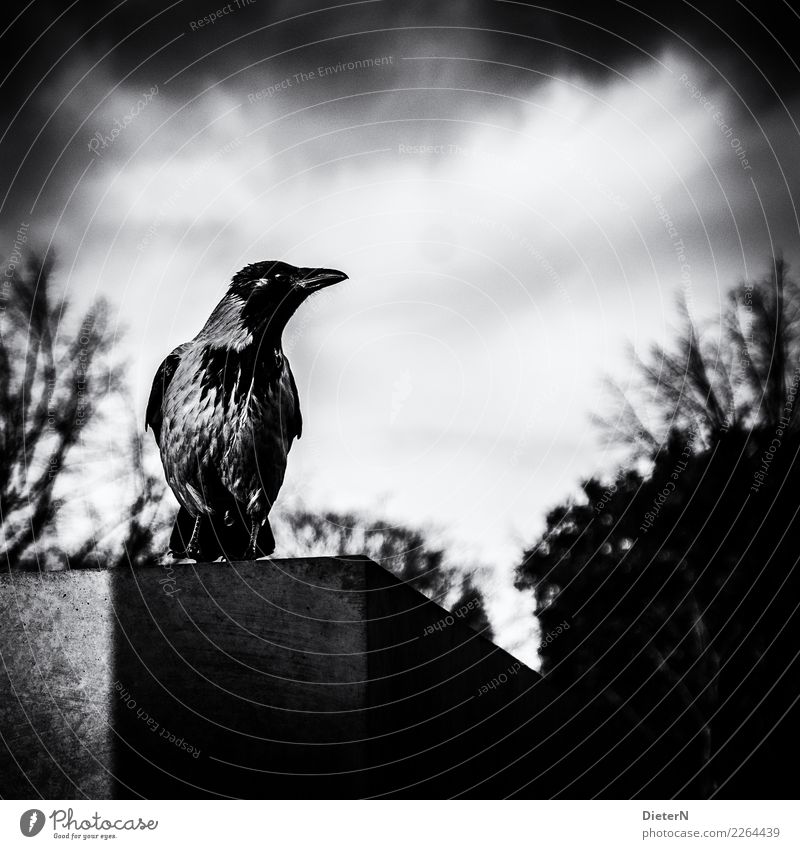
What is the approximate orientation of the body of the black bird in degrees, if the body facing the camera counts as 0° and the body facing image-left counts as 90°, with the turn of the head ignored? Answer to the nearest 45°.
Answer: approximately 0°

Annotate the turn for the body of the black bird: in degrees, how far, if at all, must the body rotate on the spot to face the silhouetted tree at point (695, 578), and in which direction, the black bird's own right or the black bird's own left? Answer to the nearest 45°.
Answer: approximately 135° to the black bird's own left

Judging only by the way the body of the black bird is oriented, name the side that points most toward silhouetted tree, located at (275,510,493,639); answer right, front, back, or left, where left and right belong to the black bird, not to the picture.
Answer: back
